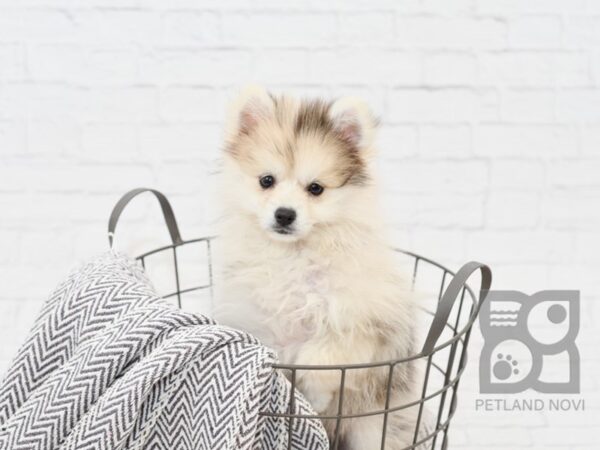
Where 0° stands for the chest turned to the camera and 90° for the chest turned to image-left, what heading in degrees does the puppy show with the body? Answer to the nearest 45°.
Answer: approximately 0°
